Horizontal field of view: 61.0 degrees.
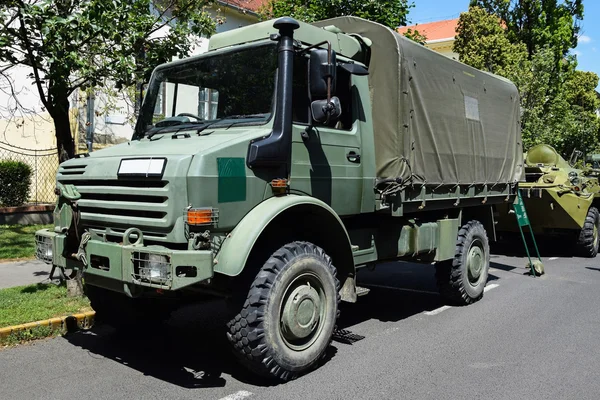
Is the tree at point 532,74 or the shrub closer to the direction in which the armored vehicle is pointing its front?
the shrub

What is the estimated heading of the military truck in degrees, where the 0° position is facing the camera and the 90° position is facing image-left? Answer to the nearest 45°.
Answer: approximately 45°

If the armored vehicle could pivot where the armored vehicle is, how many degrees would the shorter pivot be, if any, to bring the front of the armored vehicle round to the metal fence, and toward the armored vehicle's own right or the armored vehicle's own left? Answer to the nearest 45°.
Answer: approximately 45° to the armored vehicle's own right

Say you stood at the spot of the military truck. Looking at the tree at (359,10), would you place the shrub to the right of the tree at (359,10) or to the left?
left

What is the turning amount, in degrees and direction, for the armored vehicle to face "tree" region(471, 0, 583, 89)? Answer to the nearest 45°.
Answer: approximately 135° to its right

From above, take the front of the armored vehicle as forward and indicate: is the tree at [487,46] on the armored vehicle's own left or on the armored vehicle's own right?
on the armored vehicle's own right

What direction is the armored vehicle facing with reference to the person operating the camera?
facing the viewer and to the left of the viewer

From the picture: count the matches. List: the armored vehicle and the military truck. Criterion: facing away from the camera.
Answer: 0

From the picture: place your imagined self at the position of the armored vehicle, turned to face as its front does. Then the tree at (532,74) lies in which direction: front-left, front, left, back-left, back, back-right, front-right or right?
back-right

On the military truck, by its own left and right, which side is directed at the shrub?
right

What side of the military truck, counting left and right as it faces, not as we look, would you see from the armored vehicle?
back

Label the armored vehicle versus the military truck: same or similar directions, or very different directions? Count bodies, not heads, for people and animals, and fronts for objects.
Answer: same or similar directions

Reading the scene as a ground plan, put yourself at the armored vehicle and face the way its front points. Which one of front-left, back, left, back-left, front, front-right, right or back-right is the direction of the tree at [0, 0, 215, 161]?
front
